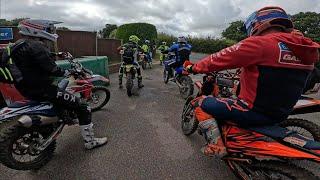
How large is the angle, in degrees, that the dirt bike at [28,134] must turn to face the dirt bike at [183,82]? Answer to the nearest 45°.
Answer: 0° — it already faces it

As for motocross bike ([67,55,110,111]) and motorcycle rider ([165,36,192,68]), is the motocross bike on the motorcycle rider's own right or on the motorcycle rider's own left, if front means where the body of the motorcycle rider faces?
on the motorcycle rider's own left

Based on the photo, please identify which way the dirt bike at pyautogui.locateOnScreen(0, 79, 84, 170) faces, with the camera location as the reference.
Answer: facing away from the viewer and to the right of the viewer

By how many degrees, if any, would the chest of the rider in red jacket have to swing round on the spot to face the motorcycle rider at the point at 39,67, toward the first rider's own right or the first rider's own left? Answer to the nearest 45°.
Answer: approximately 45° to the first rider's own left

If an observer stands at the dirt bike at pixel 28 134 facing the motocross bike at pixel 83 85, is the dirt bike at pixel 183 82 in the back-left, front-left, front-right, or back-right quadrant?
front-right

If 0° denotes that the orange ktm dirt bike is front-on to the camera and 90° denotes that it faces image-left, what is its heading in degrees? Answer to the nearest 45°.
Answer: approximately 135°

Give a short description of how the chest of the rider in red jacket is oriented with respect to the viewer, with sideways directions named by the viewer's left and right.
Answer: facing away from the viewer and to the left of the viewer

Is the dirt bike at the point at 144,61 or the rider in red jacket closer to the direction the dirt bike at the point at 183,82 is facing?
the dirt bike

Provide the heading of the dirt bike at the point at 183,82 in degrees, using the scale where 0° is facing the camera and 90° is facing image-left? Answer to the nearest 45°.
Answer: approximately 135°

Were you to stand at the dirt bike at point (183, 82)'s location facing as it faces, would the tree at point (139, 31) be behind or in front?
in front

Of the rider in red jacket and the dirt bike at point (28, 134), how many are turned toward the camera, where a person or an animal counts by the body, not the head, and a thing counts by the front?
0

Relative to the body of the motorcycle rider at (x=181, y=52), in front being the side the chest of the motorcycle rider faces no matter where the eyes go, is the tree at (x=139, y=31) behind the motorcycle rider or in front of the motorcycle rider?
in front

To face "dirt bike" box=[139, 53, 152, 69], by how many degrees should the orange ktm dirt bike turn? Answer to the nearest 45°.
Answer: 0° — it already faces it

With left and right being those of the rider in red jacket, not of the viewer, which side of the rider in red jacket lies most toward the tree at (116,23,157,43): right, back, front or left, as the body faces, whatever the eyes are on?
front
